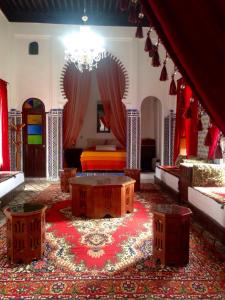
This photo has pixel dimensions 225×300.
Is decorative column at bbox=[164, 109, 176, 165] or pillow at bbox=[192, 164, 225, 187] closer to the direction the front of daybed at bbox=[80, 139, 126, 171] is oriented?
the pillow

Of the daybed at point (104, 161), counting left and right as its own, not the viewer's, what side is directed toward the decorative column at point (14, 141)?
right

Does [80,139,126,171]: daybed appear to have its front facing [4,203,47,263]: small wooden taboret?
yes

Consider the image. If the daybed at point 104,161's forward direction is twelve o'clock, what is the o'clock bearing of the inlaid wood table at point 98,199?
The inlaid wood table is roughly at 12 o'clock from the daybed.

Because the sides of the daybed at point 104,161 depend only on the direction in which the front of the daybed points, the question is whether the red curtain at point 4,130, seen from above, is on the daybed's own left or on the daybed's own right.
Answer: on the daybed's own right

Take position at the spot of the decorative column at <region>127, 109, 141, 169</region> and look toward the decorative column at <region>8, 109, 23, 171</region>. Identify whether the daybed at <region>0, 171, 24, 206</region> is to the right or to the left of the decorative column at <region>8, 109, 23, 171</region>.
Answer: left

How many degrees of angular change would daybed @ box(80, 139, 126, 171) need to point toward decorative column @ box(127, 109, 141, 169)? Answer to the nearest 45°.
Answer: approximately 45° to its left

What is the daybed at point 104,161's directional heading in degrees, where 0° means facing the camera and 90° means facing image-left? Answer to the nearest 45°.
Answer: approximately 0°
